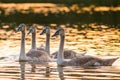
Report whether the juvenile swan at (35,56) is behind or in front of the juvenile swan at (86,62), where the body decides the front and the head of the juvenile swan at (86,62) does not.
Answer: in front

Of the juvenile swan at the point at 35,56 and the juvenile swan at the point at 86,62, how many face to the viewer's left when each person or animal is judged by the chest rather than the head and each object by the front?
2

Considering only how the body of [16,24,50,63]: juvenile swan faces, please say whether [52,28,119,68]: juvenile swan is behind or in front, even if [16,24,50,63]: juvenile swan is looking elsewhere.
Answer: behind

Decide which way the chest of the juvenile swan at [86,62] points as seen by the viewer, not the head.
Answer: to the viewer's left

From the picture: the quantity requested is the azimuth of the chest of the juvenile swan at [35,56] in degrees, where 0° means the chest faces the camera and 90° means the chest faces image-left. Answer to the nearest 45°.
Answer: approximately 90°
